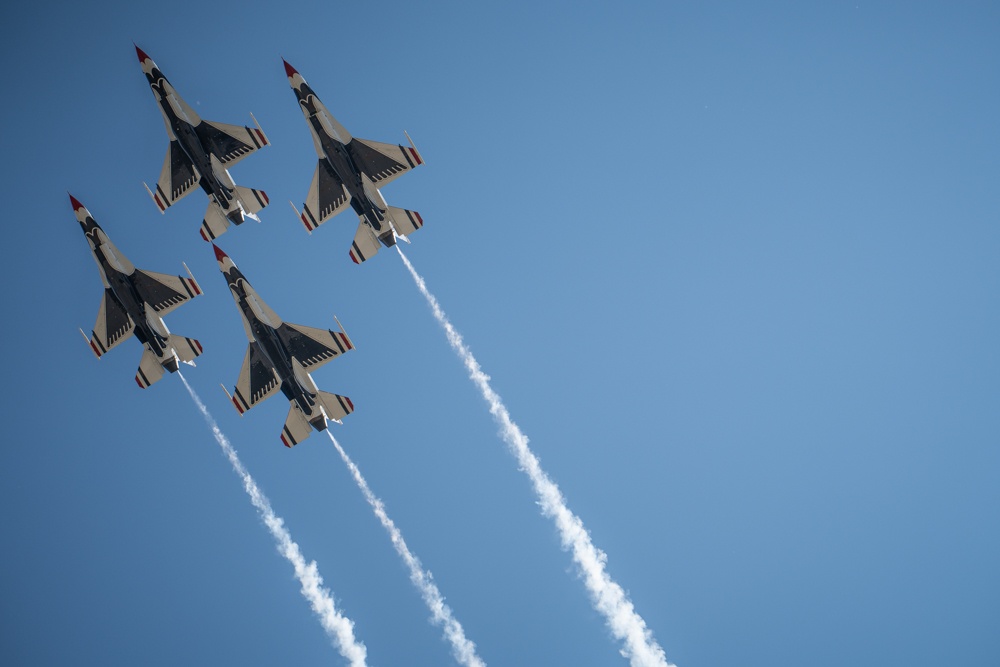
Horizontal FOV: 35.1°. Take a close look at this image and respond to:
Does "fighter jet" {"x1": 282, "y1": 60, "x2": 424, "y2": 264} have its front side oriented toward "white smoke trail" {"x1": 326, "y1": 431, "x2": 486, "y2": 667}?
no

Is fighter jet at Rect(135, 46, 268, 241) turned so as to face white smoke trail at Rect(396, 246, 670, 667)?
no

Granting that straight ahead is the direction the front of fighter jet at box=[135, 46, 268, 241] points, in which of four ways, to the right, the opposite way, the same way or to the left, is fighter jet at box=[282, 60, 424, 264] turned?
the same way

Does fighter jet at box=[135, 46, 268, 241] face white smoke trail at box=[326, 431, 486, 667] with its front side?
no

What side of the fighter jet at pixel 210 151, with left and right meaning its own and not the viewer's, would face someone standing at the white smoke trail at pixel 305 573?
back
